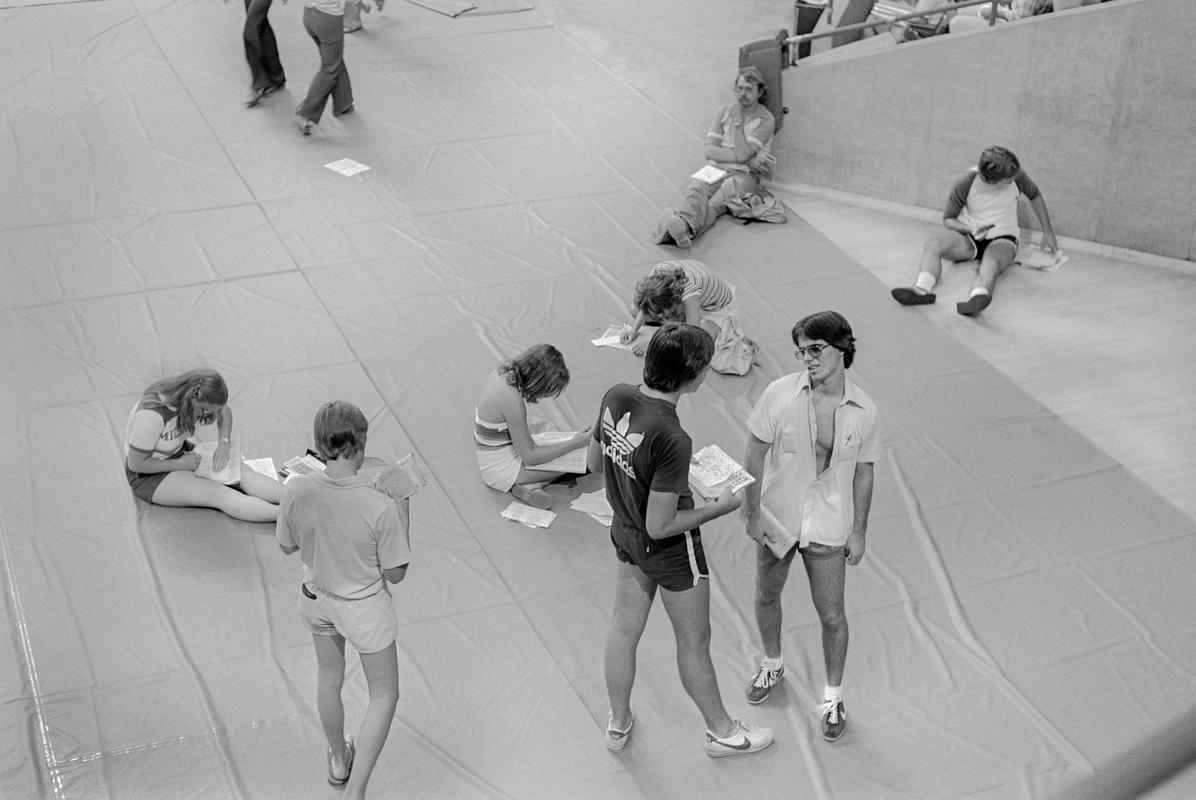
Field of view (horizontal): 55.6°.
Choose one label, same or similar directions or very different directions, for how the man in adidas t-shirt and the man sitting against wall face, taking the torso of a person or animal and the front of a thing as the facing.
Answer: very different directions

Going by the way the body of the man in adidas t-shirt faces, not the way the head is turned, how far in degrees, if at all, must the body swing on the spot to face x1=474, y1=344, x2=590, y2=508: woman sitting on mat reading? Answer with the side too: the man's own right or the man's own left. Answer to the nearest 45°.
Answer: approximately 90° to the man's own left

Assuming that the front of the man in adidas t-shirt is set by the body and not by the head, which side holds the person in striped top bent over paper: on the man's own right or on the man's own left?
on the man's own left

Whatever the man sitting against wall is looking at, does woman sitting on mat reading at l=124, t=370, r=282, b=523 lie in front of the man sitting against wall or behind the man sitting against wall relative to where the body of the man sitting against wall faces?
in front

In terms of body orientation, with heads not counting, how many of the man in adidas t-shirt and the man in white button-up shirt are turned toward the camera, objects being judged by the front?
1

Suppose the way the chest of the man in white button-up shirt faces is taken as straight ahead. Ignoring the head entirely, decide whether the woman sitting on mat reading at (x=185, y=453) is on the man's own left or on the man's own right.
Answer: on the man's own right

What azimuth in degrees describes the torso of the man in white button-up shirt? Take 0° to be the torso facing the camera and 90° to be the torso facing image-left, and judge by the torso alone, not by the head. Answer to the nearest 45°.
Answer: approximately 0°

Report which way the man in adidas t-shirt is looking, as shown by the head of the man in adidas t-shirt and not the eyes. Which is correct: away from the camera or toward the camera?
away from the camera
